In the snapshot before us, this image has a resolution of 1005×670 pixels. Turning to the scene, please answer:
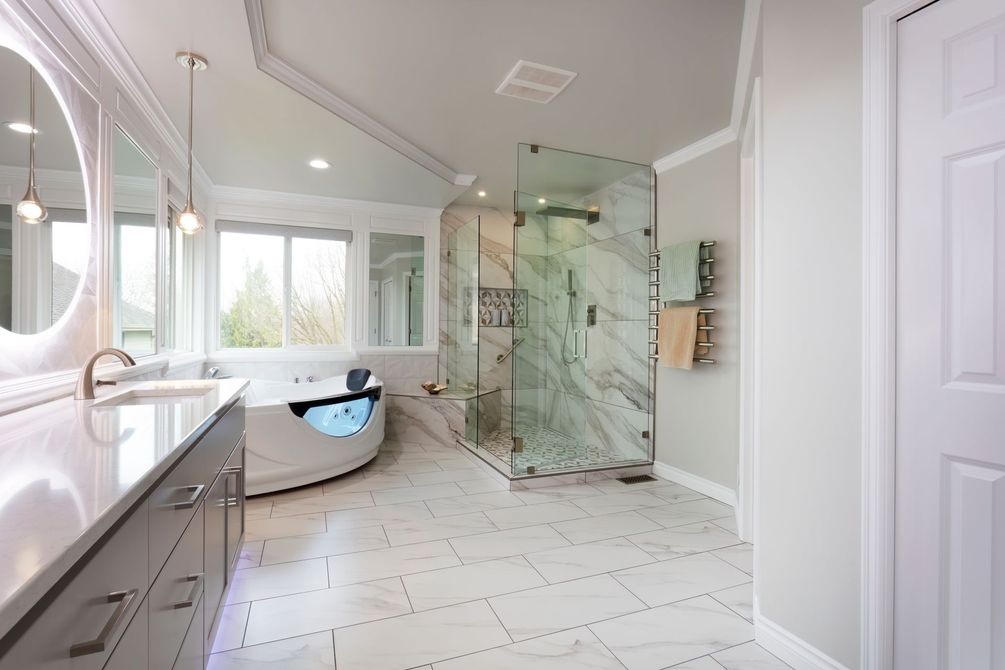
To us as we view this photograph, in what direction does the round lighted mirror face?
facing the viewer and to the right of the viewer

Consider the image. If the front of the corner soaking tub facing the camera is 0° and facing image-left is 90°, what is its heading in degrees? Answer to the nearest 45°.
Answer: approximately 315°

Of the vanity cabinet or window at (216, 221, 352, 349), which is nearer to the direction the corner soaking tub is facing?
the vanity cabinet

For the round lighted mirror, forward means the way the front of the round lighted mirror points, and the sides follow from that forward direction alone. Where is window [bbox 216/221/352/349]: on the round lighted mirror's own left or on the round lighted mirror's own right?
on the round lighted mirror's own left

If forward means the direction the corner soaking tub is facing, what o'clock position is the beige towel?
The beige towel is roughly at 11 o'clock from the corner soaking tub.

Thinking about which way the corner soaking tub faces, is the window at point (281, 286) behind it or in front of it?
behind

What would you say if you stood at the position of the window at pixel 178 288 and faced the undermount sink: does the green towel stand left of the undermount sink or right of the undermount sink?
left

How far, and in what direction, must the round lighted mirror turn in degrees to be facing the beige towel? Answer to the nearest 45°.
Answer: approximately 45° to its left

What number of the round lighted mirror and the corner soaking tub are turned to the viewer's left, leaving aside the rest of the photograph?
0

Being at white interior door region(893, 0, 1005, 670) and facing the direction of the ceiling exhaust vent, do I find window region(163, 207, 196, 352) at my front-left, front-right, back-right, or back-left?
front-left

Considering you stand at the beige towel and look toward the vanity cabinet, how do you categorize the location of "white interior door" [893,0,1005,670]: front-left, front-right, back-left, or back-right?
front-left

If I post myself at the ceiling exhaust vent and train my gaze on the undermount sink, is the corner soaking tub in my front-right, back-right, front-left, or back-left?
front-right

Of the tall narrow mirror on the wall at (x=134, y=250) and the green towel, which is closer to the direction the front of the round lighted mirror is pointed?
the green towel

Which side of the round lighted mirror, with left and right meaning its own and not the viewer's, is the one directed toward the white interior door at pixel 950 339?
front

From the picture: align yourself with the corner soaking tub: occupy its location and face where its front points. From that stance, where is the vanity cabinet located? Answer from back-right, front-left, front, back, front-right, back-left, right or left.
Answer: front-right
